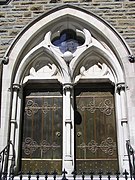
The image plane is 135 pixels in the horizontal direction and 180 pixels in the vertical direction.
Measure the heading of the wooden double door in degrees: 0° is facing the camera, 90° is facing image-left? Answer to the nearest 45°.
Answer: approximately 0°
